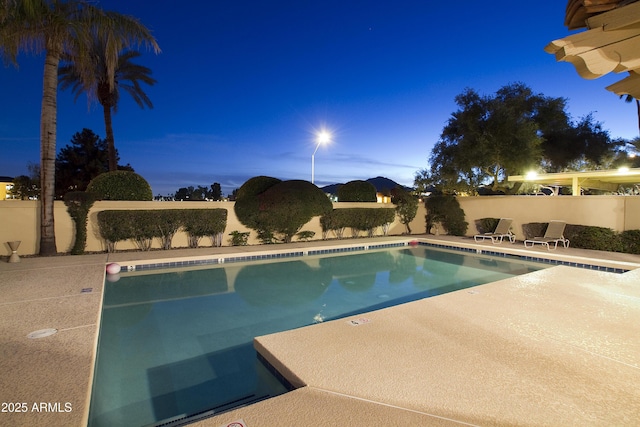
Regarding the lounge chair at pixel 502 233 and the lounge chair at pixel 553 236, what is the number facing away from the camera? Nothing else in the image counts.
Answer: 0

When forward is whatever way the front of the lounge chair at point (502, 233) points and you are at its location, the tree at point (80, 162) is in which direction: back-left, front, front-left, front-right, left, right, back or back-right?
front-right

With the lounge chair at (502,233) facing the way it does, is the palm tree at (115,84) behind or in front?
in front

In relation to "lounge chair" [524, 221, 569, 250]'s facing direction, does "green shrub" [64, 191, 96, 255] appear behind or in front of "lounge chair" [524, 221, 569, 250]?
in front

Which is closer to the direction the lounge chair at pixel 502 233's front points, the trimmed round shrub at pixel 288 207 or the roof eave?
the trimmed round shrub

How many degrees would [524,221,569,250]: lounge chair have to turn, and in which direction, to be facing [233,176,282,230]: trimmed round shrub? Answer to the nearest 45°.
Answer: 0° — it already faces it

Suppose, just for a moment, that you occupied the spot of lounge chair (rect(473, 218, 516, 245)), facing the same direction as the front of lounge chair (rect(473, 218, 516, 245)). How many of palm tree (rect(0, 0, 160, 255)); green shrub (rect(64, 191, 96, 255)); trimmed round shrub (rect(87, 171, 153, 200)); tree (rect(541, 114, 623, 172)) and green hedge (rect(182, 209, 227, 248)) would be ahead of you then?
4

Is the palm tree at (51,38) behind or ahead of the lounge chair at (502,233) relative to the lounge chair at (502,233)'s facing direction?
ahead

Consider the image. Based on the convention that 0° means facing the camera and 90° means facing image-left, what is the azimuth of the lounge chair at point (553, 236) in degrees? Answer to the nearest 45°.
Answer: approximately 45°

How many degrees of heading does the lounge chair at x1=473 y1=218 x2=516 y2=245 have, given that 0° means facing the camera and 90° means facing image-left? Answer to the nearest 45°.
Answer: approximately 45°
